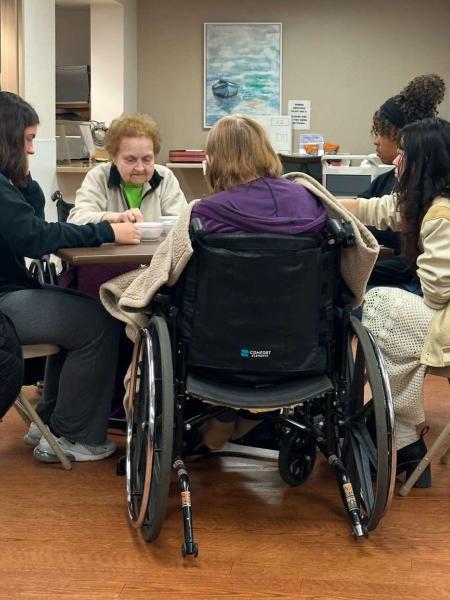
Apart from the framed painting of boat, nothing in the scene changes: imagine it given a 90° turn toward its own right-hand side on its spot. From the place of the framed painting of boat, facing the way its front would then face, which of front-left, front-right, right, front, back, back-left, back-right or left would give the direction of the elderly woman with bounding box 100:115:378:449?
left

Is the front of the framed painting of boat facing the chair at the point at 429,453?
yes

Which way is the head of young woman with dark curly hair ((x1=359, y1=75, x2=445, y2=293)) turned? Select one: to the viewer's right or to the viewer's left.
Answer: to the viewer's left

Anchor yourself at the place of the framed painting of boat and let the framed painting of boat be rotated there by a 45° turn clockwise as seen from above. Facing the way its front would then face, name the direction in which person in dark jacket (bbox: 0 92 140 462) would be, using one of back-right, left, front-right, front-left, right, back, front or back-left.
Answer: front-left

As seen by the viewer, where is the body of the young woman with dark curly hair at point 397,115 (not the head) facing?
to the viewer's left

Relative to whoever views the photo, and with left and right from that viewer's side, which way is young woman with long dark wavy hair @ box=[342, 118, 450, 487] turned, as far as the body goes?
facing to the left of the viewer

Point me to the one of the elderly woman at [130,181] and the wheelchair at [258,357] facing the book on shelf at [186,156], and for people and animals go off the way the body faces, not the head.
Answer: the wheelchair

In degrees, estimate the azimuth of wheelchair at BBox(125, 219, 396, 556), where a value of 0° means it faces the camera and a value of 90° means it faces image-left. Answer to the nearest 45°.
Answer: approximately 180°

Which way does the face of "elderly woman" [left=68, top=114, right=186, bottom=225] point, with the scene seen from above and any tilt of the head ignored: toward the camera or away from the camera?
toward the camera

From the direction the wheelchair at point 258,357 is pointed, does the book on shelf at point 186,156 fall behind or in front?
in front

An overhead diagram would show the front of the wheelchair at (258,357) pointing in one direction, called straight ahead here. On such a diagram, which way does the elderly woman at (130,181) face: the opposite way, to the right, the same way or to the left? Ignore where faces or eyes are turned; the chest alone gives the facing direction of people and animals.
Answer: the opposite way

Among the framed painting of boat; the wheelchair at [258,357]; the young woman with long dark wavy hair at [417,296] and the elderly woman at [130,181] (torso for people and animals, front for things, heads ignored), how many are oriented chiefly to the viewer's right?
0

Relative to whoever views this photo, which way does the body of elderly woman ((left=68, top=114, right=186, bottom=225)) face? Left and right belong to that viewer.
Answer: facing the viewer

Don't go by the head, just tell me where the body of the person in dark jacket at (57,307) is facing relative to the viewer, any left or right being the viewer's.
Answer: facing to the right of the viewer

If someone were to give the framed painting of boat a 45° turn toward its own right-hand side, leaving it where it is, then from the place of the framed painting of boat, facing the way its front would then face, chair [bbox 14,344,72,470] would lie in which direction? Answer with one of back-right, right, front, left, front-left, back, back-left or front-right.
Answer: front-left
